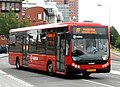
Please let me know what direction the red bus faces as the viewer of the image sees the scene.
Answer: facing the viewer and to the right of the viewer
